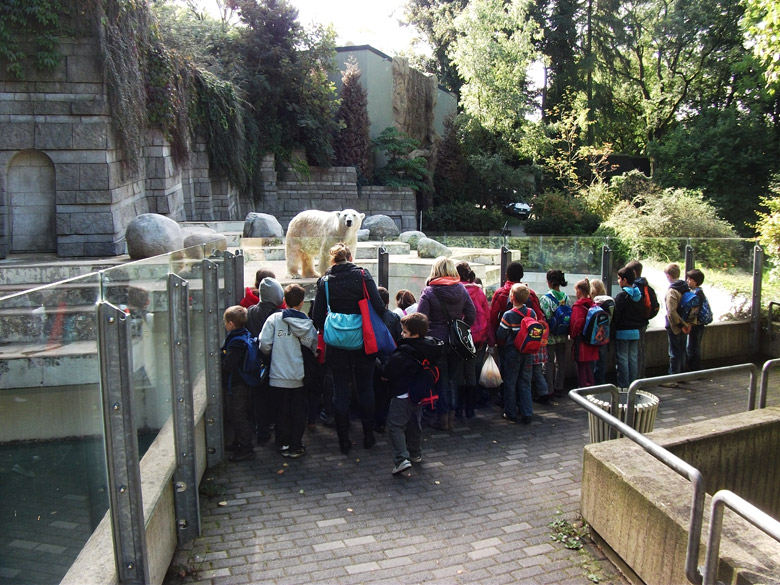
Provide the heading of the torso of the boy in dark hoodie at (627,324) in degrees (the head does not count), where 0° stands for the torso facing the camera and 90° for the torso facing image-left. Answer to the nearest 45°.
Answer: approximately 135°

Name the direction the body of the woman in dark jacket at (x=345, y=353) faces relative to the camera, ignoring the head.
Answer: away from the camera

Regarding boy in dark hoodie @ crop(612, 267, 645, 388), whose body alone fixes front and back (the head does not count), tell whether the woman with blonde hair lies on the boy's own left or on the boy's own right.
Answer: on the boy's own left

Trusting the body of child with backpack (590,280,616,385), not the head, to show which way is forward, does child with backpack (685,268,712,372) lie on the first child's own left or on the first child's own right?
on the first child's own right

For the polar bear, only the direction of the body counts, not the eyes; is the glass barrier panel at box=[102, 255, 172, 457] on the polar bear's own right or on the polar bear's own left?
on the polar bear's own right

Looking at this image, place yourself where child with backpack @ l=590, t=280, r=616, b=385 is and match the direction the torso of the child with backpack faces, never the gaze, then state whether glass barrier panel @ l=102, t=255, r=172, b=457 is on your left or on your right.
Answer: on your left

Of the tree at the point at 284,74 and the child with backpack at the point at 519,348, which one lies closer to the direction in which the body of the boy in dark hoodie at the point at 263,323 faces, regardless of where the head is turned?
the tree

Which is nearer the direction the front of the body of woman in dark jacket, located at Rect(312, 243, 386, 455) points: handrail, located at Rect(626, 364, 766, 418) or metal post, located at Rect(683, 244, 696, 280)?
the metal post

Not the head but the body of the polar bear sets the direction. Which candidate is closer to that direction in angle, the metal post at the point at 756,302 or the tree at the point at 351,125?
the metal post
